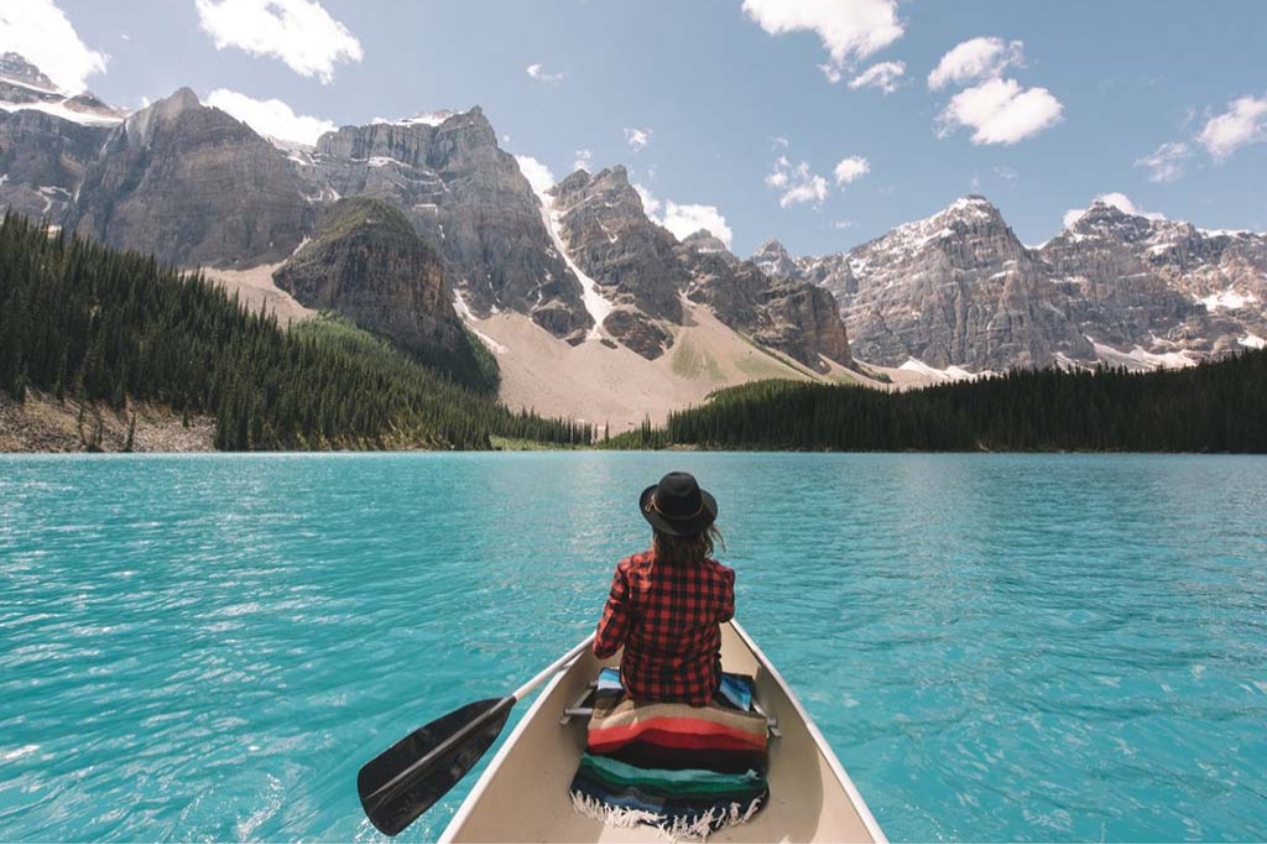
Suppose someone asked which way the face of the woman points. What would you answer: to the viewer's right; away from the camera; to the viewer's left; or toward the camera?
away from the camera

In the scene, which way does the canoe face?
away from the camera

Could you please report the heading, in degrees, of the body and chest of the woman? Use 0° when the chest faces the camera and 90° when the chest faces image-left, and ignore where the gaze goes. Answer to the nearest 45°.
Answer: approximately 180°
